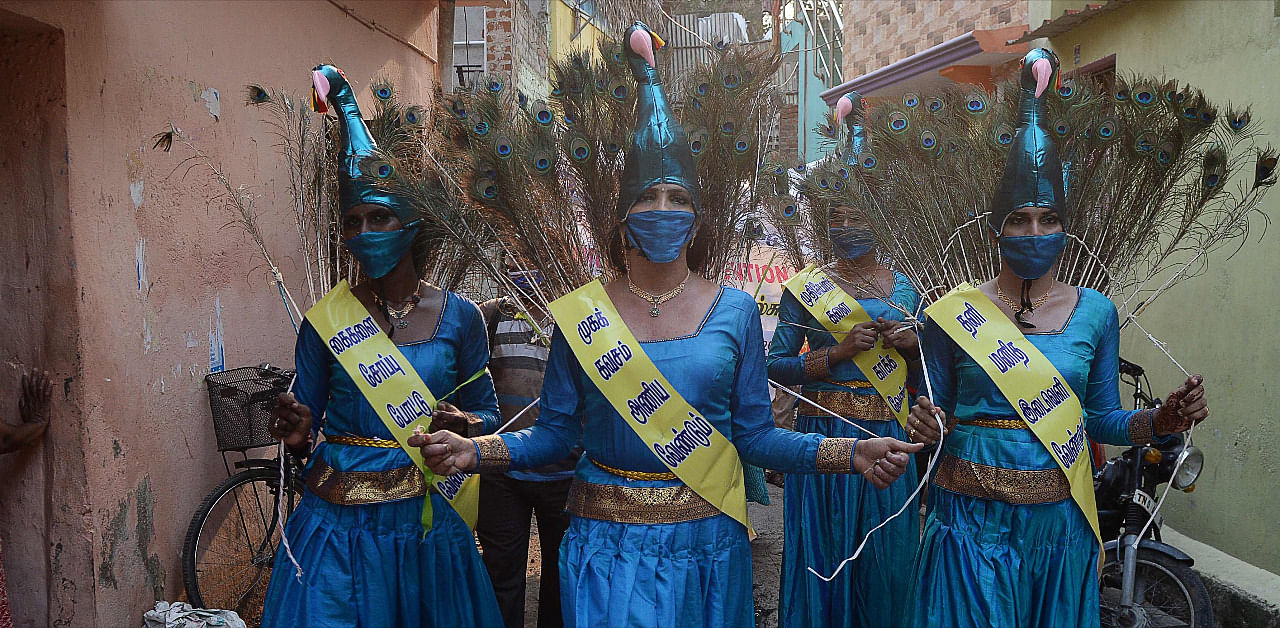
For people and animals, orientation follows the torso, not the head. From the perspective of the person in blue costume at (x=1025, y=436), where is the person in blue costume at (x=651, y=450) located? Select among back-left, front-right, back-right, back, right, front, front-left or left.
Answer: front-right

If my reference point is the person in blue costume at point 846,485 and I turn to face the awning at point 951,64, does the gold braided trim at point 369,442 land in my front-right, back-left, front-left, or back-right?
back-left

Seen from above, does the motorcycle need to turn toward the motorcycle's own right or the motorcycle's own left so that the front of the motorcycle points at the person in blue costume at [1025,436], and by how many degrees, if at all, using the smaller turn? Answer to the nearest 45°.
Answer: approximately 45° to the motorcycle's own right

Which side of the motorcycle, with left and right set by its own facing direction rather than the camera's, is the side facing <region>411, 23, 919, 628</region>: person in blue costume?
right

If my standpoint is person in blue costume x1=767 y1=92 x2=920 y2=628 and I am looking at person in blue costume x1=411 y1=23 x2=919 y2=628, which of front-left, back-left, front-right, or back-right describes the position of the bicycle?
front-right

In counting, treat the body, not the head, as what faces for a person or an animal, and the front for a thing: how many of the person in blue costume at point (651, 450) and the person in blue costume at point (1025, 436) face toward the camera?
2

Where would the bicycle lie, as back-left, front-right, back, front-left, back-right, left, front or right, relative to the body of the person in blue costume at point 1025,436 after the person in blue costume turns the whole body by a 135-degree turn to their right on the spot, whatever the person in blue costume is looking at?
front-left

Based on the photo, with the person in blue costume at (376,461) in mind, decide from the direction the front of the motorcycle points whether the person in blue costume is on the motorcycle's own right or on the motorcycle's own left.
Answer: on the motorcycle's own right

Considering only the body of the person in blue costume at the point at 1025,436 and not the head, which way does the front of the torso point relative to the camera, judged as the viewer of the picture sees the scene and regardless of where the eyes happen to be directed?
toward the camera

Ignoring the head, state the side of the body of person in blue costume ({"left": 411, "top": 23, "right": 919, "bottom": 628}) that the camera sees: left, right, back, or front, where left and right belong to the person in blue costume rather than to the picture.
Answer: front

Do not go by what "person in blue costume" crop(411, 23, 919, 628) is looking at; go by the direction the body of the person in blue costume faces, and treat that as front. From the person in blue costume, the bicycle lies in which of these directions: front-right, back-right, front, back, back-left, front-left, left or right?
back-right

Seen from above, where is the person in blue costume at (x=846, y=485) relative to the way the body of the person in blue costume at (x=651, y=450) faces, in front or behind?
behind
